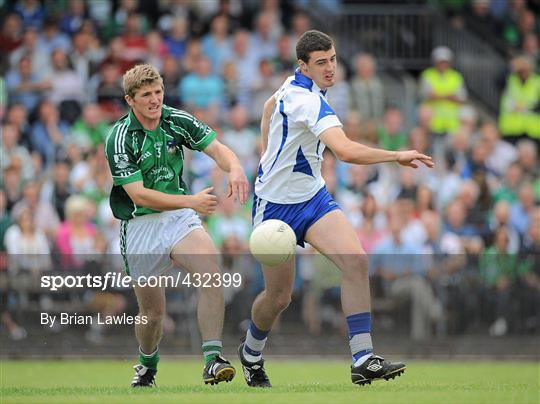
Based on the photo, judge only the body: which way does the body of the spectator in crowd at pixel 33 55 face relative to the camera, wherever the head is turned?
toward the camera

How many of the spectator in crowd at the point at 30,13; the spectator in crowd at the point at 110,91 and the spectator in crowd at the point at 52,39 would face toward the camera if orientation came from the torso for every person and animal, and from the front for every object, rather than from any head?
3

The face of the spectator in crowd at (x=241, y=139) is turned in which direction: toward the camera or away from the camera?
toward the camera

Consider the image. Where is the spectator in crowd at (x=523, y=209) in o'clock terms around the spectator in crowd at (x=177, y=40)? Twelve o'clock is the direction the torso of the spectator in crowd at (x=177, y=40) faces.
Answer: the spectator in crowd at (x=523, y=209) is roughly at 10 o'clock from the spectator in crowd at (x=177, y=40).

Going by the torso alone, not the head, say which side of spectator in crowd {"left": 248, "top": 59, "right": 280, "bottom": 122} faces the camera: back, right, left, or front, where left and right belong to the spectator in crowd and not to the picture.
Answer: front

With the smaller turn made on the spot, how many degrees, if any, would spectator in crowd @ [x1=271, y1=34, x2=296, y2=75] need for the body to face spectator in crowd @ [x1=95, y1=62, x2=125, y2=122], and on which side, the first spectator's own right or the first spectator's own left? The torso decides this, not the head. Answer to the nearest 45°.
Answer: approximately 90° to the first spectator's own right

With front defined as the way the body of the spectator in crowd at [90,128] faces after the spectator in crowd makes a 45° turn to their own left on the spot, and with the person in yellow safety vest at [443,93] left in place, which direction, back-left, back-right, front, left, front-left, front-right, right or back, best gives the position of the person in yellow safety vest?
front-left

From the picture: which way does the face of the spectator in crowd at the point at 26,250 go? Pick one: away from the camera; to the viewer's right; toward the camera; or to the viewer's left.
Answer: toward the camera

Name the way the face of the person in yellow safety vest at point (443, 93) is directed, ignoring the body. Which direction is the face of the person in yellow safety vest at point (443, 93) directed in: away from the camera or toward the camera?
toward the camera

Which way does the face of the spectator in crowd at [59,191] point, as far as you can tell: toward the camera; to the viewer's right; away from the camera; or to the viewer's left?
toward the camera

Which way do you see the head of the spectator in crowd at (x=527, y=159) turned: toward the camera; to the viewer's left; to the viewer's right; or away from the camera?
toward the camera

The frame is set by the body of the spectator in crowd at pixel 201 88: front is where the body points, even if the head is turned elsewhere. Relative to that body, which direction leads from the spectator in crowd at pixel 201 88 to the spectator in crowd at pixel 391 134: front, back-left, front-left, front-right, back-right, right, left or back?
left

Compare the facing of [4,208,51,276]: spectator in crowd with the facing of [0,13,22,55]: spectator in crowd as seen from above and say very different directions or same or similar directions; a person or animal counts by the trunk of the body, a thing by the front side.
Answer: same or similar directions

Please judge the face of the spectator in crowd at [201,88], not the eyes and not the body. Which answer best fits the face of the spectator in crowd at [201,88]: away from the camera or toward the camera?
toward the camera

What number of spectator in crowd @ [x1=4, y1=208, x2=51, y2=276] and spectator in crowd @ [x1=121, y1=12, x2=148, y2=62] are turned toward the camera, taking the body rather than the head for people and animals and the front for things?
2

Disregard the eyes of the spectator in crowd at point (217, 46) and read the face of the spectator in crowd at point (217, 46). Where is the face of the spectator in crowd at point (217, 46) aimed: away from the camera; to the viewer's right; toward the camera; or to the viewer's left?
toward the camera

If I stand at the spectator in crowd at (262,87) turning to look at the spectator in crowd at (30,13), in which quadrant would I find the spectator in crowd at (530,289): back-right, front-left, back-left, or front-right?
back-left
